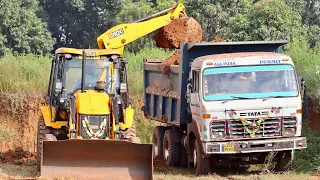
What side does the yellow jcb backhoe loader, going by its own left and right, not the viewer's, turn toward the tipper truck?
left

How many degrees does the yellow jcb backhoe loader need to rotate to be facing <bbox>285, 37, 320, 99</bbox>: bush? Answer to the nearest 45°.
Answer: approximately 135° to its left

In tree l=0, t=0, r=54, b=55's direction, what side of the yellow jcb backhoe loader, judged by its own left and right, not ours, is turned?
back

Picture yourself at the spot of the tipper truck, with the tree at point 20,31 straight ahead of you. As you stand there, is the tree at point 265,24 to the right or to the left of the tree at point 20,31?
right

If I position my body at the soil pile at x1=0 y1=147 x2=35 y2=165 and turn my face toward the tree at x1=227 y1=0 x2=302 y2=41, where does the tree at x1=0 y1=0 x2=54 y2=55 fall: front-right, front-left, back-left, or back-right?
front-left

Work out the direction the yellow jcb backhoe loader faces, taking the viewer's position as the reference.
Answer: facing the viewer
